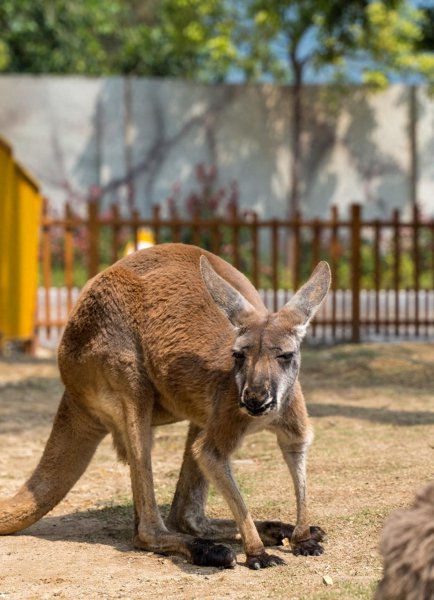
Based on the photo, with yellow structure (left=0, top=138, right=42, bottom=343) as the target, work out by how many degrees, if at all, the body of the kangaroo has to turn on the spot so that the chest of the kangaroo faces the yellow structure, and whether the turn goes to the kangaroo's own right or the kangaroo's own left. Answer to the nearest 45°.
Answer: approximately 135° to the kangaroo's own left

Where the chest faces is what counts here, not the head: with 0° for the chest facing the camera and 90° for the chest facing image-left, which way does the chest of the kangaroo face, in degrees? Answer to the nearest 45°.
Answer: approximately 315°

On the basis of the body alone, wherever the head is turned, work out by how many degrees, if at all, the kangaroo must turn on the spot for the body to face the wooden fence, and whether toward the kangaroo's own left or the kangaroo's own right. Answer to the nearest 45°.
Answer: approximately 135° to the kangaroo's own left

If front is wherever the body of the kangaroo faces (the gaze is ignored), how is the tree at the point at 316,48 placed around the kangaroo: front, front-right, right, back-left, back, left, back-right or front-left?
back-left
